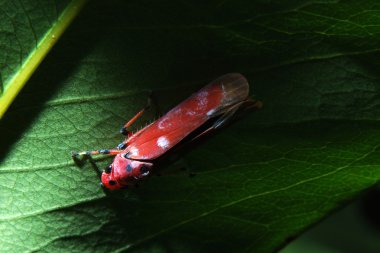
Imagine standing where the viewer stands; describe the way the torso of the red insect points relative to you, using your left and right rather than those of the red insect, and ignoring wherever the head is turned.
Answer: facing the viewer and to the left of the viewer
